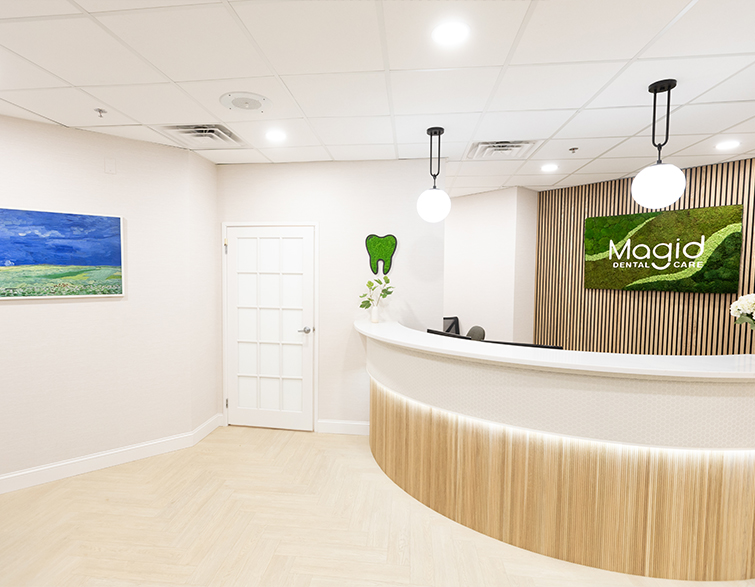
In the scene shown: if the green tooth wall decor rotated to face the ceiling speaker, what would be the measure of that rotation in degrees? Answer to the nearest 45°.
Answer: approximately 45° to its right

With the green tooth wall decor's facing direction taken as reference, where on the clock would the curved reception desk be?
The curved reception desk is roughly at 11 o'clock from the green tooth wall decor.

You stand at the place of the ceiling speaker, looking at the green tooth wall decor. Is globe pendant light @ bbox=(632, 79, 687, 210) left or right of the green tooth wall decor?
right

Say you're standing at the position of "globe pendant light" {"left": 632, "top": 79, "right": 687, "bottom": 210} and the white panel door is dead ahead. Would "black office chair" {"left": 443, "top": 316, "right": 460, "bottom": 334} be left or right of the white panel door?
right

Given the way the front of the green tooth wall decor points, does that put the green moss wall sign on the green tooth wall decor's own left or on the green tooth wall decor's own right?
on the green tooth wall decor's own left

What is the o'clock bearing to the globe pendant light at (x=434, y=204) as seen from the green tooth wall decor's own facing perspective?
The globe pendant light is roughly at 11 o'clock from the green tooth wall decor.

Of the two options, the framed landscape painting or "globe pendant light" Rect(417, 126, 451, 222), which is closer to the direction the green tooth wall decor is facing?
the globe pendant light

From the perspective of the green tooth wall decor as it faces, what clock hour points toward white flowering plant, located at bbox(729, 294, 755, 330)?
The white flowering plant is roughly at 10 o'clock from the green tooth wall decor.

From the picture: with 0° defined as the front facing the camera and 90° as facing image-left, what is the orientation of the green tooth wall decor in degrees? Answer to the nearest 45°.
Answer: approximately 0°

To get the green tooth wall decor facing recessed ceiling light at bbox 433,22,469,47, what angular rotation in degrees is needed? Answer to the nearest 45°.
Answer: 0° — it already faces it

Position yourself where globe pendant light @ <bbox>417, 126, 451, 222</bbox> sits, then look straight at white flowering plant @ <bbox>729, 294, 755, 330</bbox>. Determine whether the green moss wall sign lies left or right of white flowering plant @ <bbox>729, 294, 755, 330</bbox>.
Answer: left
